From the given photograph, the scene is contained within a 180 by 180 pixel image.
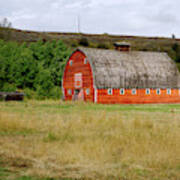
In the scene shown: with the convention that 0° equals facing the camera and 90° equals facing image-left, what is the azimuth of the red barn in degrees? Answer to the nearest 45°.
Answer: approximately 45°
